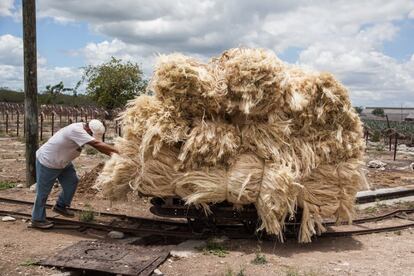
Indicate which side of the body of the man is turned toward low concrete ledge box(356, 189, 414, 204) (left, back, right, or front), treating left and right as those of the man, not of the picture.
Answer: front

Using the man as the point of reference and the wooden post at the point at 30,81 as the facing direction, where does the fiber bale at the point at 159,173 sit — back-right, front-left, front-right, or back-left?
back-right

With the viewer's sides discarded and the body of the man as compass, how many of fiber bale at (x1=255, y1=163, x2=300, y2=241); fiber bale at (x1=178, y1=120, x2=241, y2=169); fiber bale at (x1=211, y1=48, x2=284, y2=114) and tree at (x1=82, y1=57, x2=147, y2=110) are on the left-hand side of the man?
1

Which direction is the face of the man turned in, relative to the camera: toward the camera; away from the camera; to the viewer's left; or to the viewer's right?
to the viewer's right

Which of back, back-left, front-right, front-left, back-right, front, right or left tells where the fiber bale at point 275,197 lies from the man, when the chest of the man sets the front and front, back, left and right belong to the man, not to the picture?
front-right

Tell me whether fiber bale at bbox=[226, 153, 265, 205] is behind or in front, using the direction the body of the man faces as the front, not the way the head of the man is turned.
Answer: in front

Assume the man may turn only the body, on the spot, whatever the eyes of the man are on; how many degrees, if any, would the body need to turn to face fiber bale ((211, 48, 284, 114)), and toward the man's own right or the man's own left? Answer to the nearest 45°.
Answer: approximately 45° to the man's own right

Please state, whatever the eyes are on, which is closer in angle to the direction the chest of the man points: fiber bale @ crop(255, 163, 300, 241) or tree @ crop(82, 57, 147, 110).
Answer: the fiber bale

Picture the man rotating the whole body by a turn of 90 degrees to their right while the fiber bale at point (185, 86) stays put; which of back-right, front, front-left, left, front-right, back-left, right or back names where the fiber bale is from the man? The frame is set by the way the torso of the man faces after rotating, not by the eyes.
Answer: front-left

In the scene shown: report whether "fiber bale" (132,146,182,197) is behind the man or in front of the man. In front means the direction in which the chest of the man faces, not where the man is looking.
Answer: in front

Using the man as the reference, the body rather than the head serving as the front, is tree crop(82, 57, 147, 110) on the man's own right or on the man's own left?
on the man's own left

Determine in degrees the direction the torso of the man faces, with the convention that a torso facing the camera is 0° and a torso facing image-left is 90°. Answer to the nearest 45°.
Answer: approximately 270°

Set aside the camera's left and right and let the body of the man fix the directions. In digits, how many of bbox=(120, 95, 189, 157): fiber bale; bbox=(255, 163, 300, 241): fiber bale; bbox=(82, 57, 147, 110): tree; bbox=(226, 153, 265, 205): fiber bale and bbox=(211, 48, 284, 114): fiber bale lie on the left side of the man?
1

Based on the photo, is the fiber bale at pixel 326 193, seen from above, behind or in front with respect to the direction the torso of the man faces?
in front
